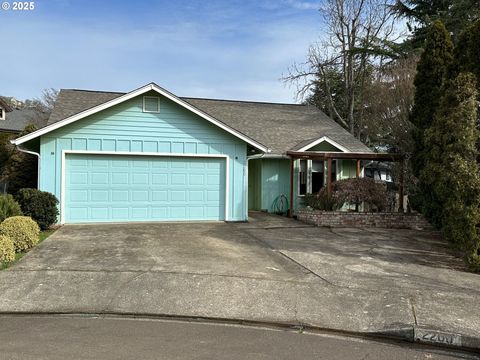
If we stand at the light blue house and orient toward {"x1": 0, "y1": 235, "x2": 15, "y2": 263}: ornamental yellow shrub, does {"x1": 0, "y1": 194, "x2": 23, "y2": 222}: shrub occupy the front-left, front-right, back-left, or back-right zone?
front-right

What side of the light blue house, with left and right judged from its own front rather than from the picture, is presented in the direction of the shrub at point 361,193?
left

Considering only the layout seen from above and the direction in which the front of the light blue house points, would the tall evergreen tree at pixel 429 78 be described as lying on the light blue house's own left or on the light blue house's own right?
on the light blue house's own left

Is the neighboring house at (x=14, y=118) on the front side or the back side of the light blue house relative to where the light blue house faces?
on the back side

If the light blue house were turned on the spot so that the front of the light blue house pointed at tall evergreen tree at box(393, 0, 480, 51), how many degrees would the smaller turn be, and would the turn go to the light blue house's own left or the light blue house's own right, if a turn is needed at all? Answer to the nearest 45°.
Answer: approximately 135° to the light blue house's own left

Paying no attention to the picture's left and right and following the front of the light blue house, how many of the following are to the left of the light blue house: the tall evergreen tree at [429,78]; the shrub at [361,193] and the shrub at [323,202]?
3

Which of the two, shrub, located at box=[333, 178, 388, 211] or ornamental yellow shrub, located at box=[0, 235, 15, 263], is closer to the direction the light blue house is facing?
the ornamental yellow shrub

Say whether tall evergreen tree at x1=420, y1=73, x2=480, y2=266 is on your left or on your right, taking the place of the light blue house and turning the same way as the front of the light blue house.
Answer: on your left

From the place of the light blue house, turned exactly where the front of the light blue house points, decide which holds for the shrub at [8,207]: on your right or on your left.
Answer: on your right

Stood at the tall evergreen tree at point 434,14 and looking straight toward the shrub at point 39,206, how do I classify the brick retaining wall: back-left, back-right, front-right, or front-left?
front-left

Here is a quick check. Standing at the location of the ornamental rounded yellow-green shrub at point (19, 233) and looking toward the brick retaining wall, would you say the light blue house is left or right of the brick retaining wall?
left

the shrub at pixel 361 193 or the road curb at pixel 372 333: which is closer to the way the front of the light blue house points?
the road curb

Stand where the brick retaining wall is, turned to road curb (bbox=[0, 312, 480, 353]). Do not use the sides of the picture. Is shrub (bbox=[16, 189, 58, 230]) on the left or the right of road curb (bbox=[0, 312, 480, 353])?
right

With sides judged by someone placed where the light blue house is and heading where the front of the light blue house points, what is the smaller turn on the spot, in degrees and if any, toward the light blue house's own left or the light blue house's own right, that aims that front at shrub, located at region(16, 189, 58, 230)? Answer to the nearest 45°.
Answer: approximately 45° to the light blue house's own right

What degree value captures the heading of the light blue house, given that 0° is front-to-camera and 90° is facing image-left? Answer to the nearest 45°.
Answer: approximately 0°
